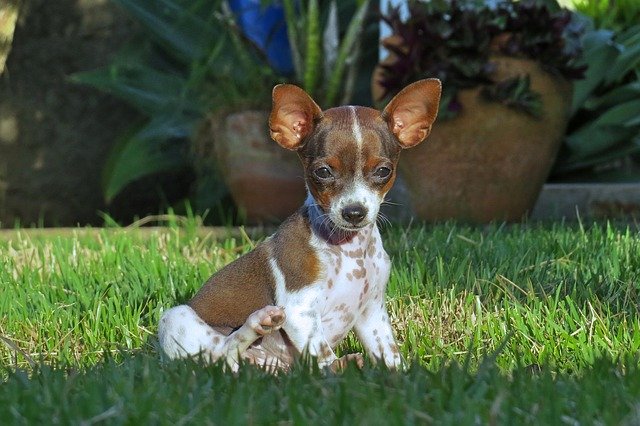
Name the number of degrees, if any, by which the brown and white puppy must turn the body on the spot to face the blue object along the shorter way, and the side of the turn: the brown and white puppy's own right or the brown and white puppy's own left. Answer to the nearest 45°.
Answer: approximately 135° to the brown and white puppy's own left

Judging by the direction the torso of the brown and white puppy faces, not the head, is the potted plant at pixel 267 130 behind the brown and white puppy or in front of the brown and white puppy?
behind

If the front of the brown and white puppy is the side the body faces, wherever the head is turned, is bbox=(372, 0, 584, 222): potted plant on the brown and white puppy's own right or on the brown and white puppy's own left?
on the brown and white puppy's own left

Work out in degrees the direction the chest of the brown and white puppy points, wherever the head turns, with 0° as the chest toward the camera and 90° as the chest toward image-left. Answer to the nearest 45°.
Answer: approximately 315°

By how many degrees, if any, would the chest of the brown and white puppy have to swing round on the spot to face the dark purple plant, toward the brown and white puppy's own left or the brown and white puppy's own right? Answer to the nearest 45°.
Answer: approximately 135° to the brown and white puppy's own left
